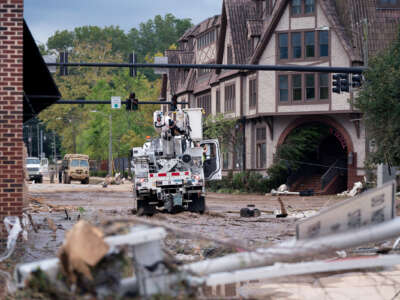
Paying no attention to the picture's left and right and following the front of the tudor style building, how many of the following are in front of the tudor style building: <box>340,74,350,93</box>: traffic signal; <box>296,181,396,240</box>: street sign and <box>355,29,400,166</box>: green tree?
3

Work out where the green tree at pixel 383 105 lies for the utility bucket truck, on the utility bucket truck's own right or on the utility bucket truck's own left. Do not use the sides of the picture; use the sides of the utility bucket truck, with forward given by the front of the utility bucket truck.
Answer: on the utility bucket truck's own right

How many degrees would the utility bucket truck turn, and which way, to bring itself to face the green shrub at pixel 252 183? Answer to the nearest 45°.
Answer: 0° — it already faces it

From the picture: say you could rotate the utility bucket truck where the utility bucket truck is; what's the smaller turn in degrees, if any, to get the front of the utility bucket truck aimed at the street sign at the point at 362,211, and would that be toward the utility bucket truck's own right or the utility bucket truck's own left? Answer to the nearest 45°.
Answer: approximately 180°

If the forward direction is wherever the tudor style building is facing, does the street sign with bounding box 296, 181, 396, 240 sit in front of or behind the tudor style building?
in front

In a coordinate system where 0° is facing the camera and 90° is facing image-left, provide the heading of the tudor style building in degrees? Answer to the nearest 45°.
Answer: approximately 0°

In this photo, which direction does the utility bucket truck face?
away from the camera

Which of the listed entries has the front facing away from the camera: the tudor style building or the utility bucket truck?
the utility bucket truck
